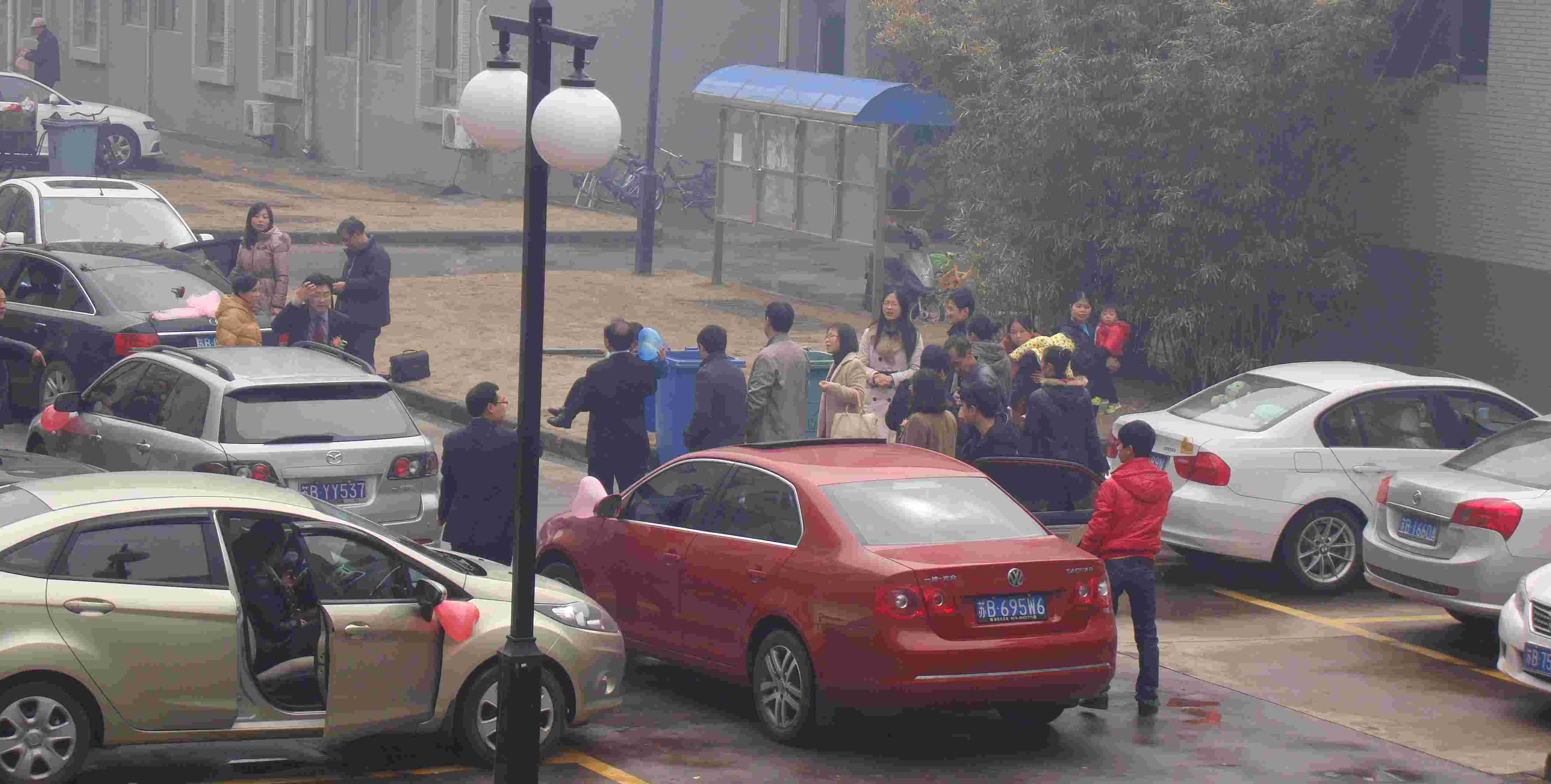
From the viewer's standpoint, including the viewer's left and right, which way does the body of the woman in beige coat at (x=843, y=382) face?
facing to the left of the viewer

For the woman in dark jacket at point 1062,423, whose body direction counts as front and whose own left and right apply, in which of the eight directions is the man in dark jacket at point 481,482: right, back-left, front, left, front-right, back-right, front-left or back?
back-left

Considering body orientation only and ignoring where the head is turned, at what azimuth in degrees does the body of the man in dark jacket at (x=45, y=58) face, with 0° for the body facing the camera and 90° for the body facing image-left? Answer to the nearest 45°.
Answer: approximately 90°

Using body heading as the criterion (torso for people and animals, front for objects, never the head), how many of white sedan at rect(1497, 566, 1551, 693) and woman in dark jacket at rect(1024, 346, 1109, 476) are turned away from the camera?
1

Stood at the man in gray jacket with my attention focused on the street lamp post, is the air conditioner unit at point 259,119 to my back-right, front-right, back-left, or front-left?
back-right

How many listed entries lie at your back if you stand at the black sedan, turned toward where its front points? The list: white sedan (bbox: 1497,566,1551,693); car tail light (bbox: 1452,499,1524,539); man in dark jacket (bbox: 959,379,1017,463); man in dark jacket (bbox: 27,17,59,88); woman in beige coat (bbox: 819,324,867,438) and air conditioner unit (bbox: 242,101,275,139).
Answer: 4

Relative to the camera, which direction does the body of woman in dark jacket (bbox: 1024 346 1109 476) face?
away from the camera

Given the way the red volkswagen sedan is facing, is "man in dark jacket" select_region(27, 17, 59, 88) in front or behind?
in front

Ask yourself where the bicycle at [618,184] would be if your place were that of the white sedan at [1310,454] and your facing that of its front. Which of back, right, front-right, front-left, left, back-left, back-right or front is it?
left

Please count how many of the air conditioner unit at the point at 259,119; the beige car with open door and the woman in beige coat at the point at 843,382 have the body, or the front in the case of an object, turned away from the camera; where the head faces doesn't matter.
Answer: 0
